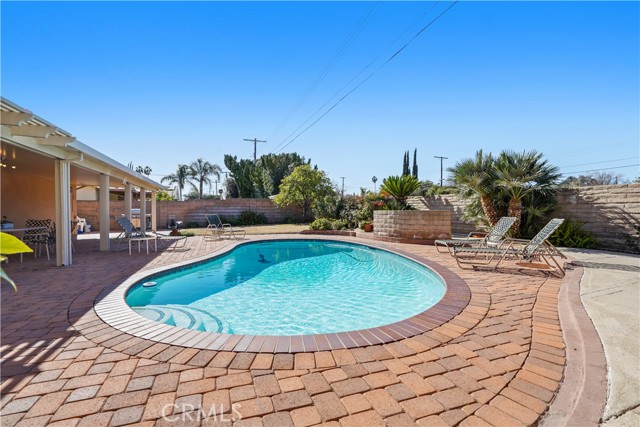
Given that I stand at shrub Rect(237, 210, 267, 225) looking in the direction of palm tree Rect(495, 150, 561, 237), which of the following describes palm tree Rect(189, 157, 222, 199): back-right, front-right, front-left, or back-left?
back-left

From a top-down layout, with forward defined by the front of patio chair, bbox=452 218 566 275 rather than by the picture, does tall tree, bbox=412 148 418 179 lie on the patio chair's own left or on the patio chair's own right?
on the patio chair's own right

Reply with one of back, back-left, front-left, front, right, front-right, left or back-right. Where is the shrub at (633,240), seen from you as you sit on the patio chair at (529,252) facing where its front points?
back-right

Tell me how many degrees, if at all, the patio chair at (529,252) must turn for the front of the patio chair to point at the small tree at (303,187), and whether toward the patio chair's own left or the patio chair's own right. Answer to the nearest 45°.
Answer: approximately 45° to the patio chair's own right

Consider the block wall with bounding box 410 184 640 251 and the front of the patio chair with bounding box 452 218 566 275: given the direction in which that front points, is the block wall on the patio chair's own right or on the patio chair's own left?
on the patio chair's own right

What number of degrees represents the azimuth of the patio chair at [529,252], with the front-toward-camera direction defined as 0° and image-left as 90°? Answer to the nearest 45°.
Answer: approximately 90°

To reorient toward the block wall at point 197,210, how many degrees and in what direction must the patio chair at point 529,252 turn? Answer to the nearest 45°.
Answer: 0° — it already faces it

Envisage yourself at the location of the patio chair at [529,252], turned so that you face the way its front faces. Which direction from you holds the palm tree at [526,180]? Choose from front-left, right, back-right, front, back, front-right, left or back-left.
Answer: right

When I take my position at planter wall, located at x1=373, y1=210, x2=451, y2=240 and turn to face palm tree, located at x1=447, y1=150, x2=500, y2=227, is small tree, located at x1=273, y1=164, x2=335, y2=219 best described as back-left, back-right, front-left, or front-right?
back-left

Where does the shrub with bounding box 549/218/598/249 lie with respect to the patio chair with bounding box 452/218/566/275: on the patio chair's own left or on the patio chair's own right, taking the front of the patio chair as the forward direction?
on the patio chair's own right
